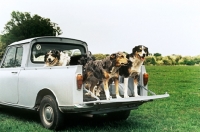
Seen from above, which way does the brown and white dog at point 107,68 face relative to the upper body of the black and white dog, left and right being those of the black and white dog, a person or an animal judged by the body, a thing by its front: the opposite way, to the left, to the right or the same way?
to the left

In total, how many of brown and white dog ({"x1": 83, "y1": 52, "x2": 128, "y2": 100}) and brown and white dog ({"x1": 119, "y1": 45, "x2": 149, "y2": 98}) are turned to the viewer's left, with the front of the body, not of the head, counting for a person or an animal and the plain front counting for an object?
0

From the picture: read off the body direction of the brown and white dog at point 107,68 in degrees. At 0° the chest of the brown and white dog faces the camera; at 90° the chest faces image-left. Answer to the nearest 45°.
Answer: approximately 315°

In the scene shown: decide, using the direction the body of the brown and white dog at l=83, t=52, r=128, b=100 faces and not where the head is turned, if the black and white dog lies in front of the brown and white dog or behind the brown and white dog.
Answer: behind

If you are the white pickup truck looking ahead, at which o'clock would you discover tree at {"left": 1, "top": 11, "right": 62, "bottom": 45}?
The tree is roughly at 1 o'clock from the white pickup truck.

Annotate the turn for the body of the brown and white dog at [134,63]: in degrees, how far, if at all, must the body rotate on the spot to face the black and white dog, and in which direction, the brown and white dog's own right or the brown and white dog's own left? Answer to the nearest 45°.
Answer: approximately 135° to the brown and white dog's own right

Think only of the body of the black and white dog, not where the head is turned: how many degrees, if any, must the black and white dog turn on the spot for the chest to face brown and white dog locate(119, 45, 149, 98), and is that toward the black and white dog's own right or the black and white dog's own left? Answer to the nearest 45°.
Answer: approximately 90° to the black and white dog's own left

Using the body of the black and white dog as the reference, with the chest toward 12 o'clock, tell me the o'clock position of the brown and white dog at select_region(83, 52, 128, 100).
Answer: The brown and white dog is roughly at 9 o'clock from the black and white dog.

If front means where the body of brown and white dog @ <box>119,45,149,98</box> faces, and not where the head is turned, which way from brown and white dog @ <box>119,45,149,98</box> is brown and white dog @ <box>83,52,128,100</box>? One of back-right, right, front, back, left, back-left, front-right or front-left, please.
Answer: right

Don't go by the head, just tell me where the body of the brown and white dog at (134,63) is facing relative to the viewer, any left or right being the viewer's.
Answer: facing the viewer and to the right of the viewer

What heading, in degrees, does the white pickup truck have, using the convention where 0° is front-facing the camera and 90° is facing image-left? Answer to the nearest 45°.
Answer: approximately 135°

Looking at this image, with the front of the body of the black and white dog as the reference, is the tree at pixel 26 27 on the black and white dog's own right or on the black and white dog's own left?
on the black and white dog's own right

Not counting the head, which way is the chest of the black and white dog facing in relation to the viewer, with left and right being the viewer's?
facing the viewer and to the left of the viewer
